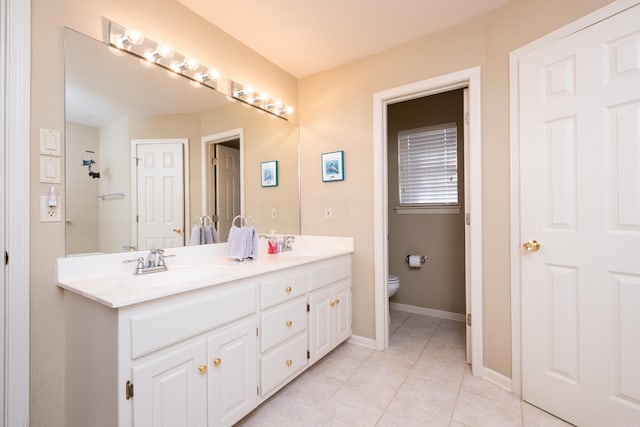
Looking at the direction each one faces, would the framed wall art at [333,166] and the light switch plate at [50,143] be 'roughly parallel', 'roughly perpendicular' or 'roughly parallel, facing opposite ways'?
roughly perpendicular

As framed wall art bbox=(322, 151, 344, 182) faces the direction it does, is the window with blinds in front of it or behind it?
behind

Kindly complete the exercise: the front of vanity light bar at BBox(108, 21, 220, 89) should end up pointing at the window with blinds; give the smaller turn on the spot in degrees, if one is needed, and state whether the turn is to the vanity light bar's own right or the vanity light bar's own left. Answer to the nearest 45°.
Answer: approximately 45° to the vanity light bar's own left

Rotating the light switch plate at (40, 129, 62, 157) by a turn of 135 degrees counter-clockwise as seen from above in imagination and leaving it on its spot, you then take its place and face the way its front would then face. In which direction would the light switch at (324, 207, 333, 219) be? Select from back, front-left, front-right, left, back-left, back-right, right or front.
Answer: front-right

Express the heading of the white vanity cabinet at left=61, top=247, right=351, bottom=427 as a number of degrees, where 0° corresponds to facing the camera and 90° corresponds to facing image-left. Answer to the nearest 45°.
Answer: approximately 315°

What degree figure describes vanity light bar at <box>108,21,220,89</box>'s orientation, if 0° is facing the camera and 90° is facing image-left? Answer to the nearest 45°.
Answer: approximately 315°
